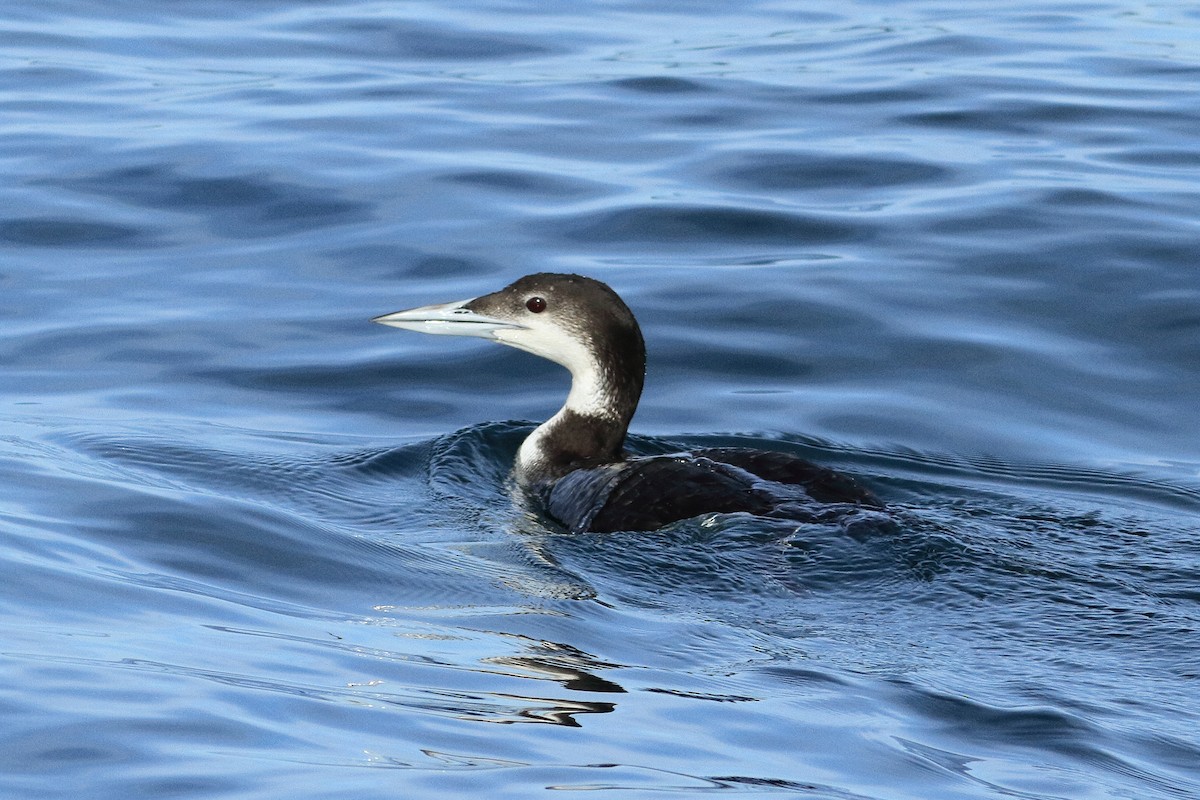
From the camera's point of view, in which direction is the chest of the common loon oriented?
to the viewer's left
